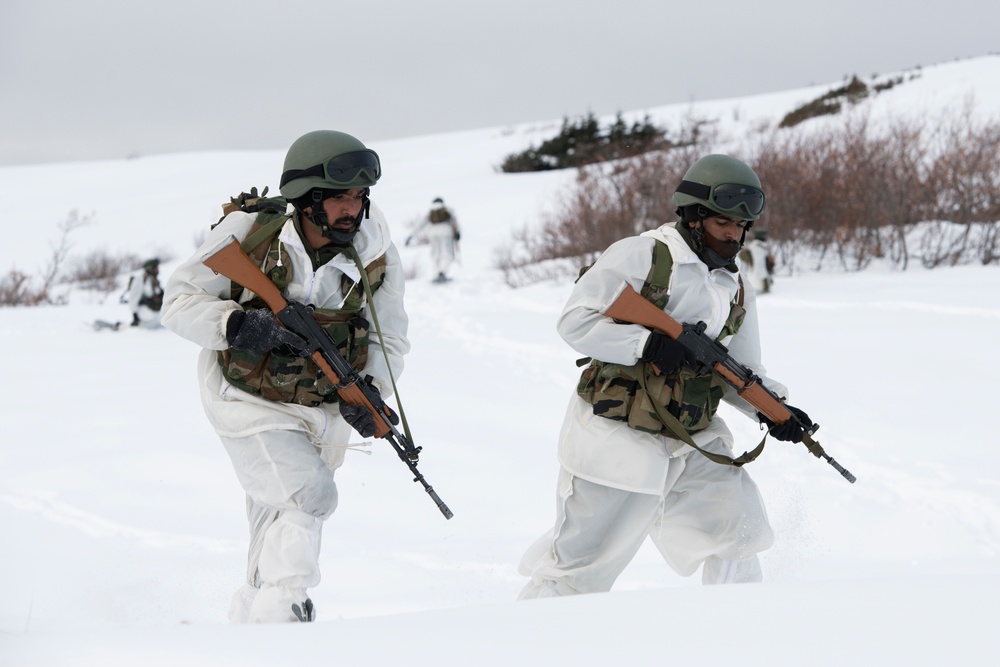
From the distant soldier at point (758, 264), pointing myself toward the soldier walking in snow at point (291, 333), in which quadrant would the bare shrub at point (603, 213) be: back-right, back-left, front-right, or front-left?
back-right

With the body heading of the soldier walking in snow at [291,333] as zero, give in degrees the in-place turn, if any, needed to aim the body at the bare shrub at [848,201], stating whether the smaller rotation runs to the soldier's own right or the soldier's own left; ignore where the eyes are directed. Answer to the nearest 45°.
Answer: approximately 90° to the soldier's own left

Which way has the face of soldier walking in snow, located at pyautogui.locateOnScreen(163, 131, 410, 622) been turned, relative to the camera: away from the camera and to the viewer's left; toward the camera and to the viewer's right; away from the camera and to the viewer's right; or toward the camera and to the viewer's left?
toward the camera and to the viewer's right

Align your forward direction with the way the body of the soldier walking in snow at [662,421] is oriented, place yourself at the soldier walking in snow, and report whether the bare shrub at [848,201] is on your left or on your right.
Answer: on your left

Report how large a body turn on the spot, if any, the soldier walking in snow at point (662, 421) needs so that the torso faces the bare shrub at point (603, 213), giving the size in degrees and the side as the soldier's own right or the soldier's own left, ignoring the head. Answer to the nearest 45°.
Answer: approximately 135° to the soldier's own left

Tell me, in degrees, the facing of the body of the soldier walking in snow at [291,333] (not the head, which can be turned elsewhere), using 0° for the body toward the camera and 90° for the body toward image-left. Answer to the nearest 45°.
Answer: approximately 315°

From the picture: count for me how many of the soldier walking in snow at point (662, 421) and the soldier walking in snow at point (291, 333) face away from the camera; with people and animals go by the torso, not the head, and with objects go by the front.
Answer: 0

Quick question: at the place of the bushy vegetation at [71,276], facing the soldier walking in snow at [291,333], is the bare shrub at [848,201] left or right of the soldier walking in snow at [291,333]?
left

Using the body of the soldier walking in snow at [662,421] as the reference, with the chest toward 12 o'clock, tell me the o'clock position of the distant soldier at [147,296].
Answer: The distant soldier is roughly at 6 o'clock from the soldier walking in snow.
